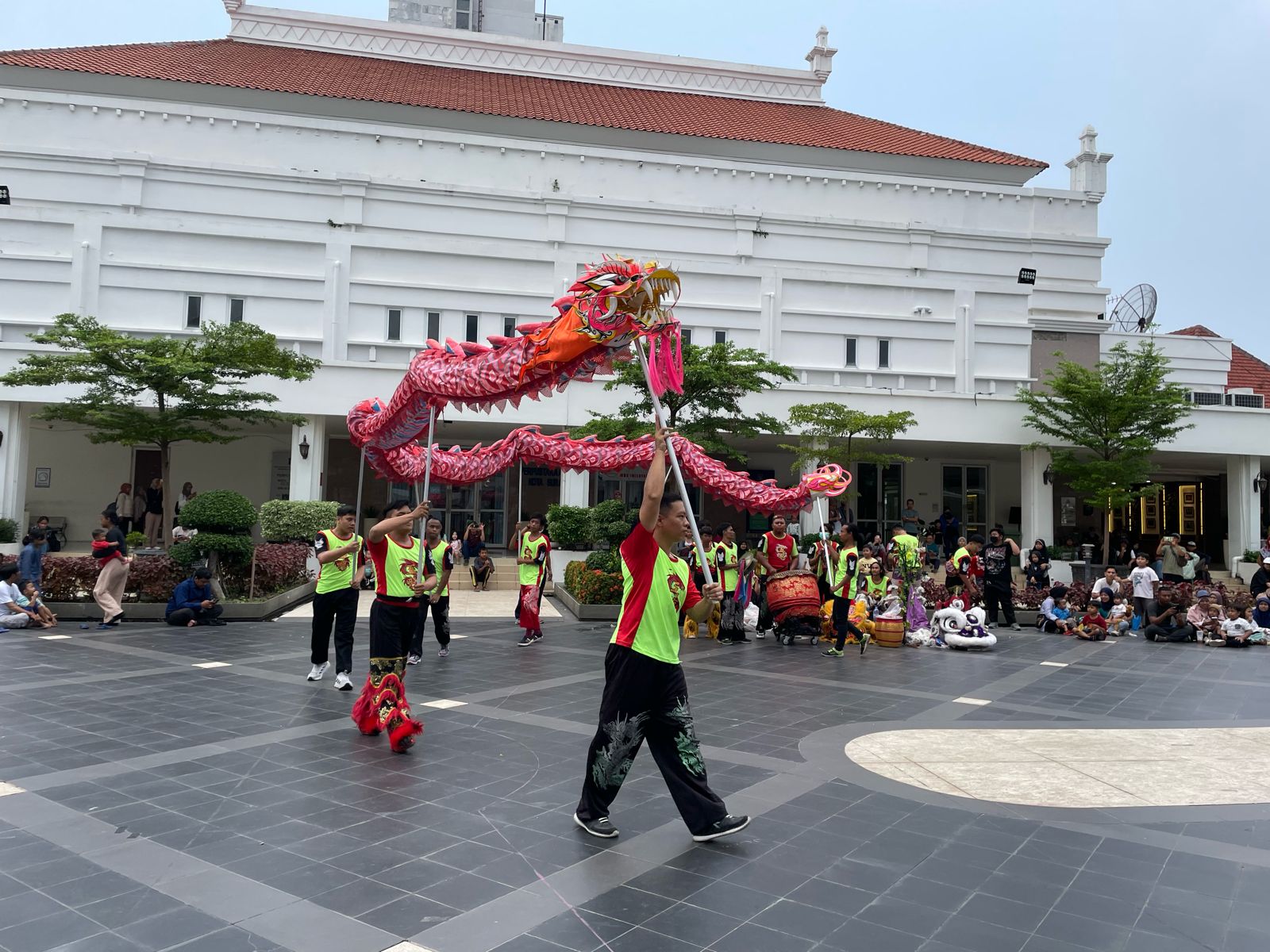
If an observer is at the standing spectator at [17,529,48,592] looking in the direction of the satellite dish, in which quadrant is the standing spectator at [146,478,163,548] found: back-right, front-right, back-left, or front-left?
front-left

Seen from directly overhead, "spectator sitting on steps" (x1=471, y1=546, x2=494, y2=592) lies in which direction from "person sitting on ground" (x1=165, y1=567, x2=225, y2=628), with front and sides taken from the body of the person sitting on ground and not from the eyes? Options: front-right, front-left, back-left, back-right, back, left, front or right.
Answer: left

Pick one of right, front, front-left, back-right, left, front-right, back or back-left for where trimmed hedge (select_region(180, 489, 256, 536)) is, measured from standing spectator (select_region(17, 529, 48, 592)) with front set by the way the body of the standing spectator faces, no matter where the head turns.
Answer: front-left

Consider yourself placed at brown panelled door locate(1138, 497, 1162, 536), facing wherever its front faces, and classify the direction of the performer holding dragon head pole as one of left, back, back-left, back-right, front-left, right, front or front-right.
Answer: front

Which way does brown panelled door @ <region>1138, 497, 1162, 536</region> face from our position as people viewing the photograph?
facing the viewer

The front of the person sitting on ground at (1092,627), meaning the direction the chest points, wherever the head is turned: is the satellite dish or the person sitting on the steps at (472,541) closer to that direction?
the person sitting on the steps

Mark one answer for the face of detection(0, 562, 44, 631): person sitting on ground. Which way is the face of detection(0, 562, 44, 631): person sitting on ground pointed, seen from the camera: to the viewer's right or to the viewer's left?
to the viewer's right

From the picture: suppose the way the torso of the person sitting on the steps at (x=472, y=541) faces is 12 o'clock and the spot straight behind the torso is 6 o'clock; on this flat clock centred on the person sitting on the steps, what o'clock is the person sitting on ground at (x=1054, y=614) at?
The person sitting on ground is roughly at 10 o'clock from the person sitting on the steps.

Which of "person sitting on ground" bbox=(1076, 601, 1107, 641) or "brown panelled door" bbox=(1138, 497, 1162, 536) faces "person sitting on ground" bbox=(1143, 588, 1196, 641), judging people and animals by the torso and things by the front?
the brown panelled door

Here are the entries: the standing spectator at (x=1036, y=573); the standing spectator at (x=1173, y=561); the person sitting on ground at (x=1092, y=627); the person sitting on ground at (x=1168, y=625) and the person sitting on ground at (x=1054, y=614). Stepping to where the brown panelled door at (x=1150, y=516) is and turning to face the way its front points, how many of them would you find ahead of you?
5

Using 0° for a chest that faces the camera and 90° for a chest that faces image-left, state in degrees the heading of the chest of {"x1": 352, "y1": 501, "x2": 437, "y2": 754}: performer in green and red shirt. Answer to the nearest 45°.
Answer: approximately 315°

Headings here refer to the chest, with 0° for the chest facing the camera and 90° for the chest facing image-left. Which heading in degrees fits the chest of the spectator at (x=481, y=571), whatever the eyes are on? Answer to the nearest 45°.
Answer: approximately 0°

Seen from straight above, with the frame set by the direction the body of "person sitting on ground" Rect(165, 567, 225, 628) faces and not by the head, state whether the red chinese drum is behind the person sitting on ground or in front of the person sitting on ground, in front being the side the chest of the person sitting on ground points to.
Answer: in front

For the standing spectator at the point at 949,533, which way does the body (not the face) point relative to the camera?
toward the camera

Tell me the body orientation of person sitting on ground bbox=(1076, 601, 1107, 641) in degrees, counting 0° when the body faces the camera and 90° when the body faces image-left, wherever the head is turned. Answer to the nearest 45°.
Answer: approximately 45°

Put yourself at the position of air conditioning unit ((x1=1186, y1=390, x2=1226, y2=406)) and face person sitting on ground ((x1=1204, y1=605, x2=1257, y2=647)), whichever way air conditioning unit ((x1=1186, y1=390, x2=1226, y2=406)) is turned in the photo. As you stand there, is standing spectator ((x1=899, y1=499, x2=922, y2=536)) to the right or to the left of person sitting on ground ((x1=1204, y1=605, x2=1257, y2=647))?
right
